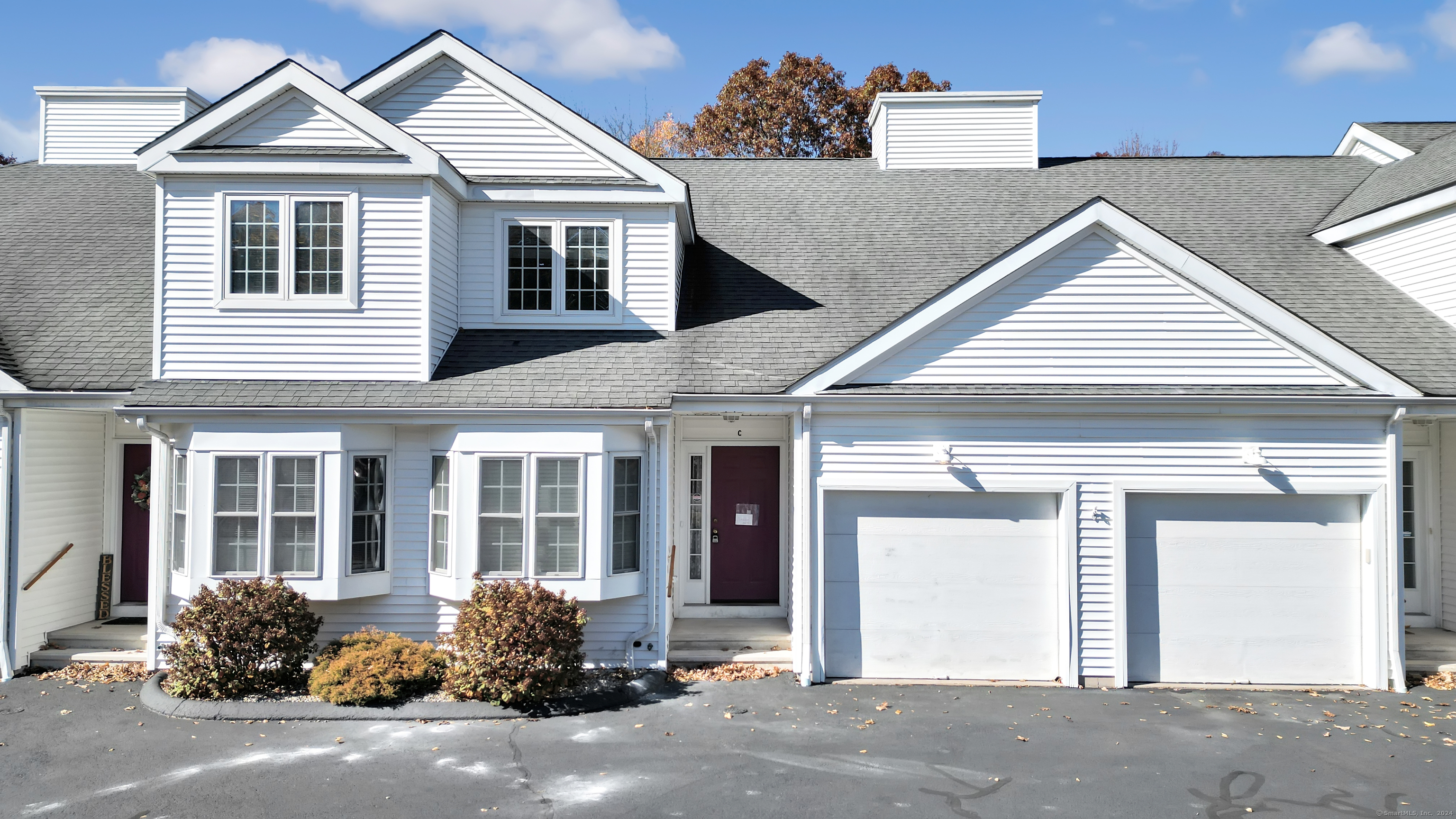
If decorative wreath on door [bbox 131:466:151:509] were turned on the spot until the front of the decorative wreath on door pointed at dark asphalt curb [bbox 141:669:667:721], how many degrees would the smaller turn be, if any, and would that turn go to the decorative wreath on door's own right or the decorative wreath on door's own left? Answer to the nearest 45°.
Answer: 0° — it already faces it

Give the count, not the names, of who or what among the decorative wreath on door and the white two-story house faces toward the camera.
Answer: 2

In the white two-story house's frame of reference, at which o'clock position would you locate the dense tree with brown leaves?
The dense tree with brown leaves is roughly at 6 o'clock from the white two-story house.

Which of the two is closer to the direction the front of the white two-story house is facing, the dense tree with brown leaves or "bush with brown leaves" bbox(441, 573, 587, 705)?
the bush with brown leaves

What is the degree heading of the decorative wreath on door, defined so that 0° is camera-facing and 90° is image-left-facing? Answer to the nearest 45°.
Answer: approximately 0°

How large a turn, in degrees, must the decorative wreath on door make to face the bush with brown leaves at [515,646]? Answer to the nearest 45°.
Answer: approximately 45° to its left

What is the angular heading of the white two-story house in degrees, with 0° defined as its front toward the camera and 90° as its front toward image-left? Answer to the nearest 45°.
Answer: approximately 0°
